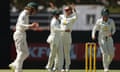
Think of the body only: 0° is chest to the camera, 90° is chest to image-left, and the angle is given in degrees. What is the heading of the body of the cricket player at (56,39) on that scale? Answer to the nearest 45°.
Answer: approximately 270°

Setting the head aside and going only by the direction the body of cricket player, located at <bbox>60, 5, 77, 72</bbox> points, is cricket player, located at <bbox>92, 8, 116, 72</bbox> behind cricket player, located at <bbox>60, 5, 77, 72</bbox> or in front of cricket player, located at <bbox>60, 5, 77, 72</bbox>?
behind

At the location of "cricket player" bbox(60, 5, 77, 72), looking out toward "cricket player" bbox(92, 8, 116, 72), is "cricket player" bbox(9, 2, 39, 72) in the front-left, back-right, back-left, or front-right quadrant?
back-right

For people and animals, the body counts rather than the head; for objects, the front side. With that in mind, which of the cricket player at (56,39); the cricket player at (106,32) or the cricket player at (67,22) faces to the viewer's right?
the cricket player at (56,39)

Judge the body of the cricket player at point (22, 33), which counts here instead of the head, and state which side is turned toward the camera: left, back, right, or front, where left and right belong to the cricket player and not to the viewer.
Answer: right
